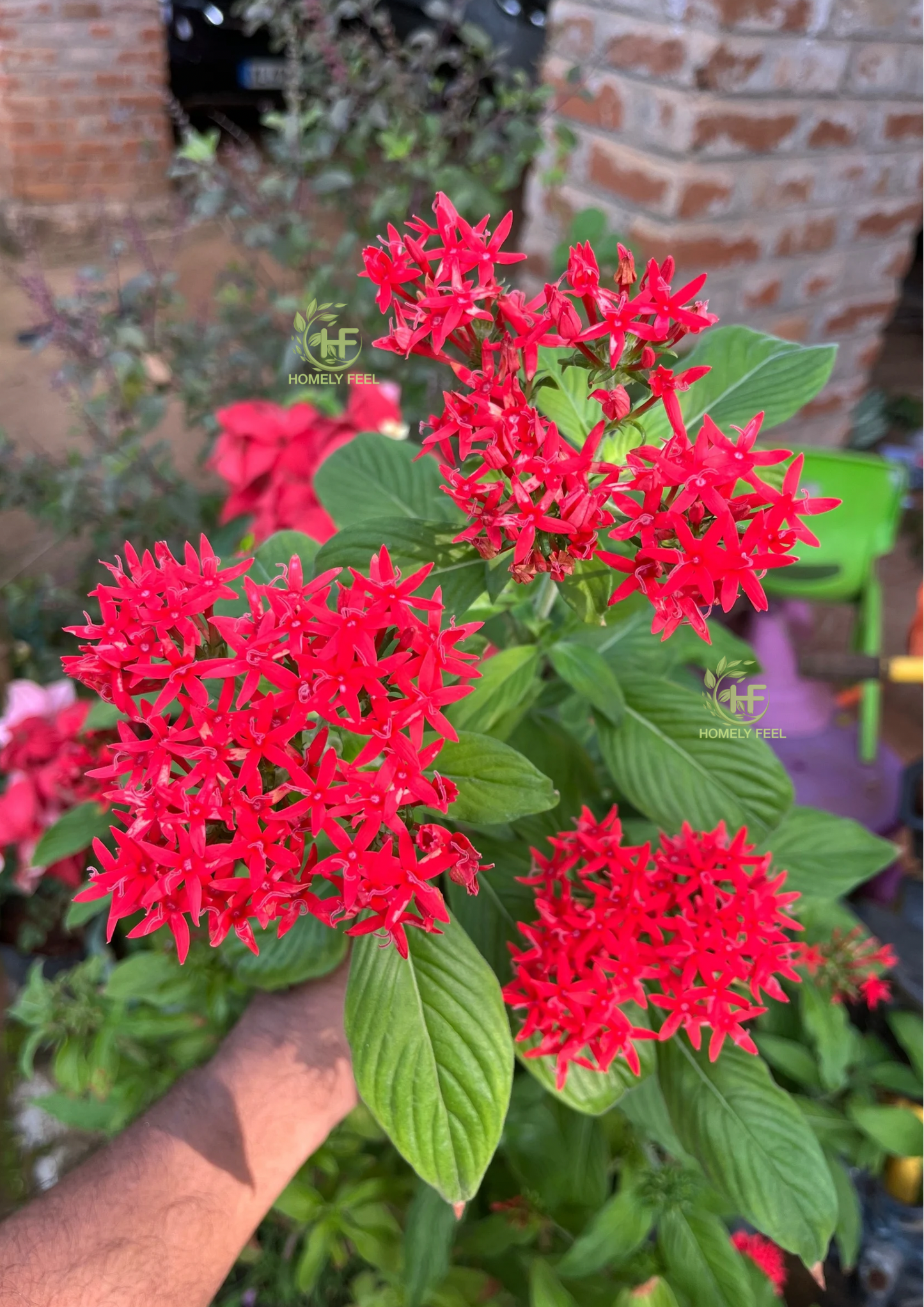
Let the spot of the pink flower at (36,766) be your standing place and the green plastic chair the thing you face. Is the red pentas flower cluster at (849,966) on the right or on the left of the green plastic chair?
right

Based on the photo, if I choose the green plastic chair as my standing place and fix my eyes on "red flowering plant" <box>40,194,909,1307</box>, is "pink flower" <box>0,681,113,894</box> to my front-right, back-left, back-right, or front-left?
front-right
